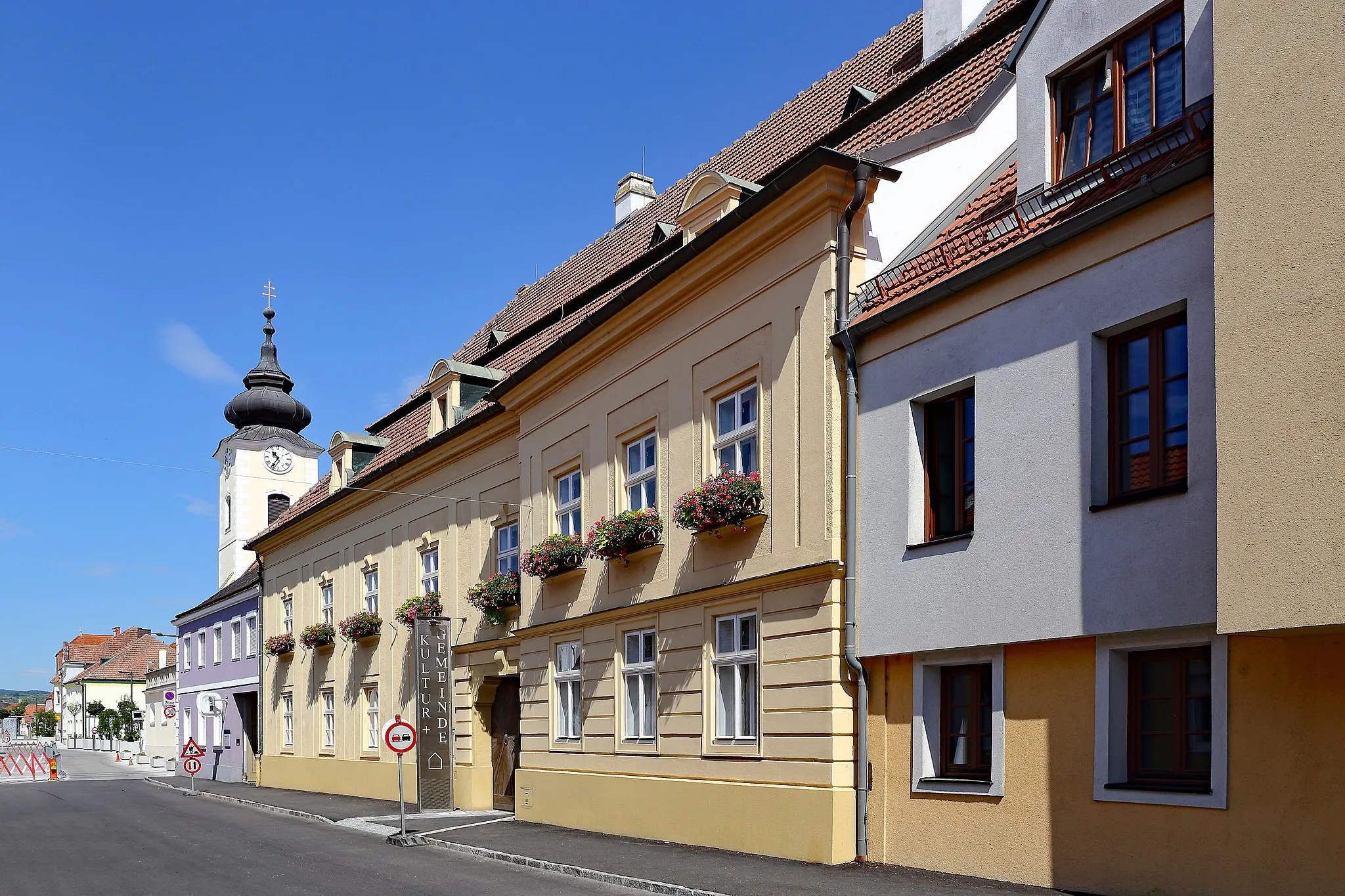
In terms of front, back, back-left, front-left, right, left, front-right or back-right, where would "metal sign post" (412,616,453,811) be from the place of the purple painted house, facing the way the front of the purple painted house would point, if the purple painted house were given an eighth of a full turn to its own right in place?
left

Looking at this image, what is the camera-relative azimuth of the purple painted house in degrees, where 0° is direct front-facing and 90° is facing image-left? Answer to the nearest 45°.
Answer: approximately 45°

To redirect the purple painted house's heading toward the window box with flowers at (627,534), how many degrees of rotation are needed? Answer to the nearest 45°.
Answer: approximately 45° to its left

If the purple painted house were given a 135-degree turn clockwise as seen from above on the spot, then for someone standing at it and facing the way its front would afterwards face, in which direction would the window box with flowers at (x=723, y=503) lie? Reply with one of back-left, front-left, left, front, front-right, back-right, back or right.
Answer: back
